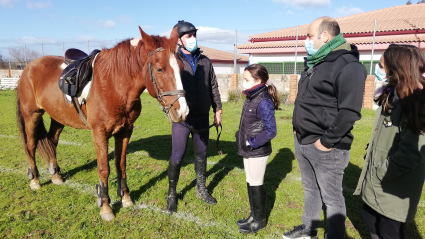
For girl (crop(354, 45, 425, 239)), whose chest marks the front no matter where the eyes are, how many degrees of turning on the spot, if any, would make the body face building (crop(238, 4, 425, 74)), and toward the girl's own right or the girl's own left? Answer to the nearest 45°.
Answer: approximately 90° to the girl's own right

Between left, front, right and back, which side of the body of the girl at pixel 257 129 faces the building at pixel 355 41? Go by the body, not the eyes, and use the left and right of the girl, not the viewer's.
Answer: right

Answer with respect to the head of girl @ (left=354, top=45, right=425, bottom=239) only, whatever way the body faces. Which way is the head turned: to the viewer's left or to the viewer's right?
to the viewer's left

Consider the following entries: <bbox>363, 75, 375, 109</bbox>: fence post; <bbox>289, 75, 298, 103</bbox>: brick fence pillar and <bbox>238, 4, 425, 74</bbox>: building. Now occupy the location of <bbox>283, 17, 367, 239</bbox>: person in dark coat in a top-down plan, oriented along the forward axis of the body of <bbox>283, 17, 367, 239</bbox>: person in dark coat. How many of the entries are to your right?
3

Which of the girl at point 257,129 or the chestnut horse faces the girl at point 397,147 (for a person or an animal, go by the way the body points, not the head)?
the chestnut horse

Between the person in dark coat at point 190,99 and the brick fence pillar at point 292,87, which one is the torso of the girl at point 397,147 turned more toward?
the person in dark coat

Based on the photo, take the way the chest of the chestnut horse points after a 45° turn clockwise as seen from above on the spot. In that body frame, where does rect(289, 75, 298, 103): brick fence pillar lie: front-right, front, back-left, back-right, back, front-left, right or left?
back-left

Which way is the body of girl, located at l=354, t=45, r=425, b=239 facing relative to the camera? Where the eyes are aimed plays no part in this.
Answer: to the viewer's left

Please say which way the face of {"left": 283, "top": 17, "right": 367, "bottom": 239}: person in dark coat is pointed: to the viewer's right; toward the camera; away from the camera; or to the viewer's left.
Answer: to the viewer's left

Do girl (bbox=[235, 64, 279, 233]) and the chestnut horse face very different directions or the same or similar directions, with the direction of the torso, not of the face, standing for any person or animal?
very different directions

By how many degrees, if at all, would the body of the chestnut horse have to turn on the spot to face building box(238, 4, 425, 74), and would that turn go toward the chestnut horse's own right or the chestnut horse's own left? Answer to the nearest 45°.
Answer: approximately 90° to the chestnut horse's own left

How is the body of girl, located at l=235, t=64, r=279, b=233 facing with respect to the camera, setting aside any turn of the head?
to the viewer's left

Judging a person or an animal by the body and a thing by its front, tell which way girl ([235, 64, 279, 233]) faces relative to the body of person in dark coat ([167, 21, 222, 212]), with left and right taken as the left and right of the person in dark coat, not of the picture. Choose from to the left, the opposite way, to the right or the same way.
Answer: to the right

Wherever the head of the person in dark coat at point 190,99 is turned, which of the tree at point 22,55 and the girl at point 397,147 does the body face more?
the girl

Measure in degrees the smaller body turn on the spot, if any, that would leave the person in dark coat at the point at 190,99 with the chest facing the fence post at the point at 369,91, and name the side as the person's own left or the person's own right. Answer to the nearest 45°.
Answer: approximately 135° to the person's own left

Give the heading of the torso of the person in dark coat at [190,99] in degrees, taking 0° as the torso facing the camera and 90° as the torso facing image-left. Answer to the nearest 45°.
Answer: approximately 0°

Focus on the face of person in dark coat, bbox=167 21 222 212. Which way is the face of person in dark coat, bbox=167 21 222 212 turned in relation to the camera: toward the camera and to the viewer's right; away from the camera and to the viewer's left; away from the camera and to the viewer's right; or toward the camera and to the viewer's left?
toward the camera and to the viewer's right
